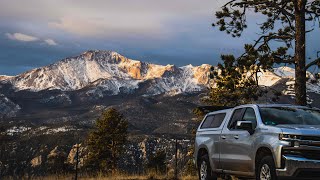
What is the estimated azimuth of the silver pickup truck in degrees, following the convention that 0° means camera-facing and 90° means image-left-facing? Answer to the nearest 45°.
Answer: approximately 315°
